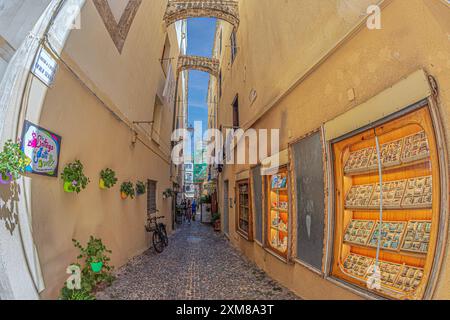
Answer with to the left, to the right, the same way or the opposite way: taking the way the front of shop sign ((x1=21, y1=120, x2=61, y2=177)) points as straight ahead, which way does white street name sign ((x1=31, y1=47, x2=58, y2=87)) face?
the same way

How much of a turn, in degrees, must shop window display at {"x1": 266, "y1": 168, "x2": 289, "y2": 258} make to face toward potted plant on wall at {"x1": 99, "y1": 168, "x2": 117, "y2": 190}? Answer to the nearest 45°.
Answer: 0° — it already faces it

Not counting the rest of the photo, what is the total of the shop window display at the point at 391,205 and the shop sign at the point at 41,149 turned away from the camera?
0

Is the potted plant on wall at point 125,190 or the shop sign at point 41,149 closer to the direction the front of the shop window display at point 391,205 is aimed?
the shop sign

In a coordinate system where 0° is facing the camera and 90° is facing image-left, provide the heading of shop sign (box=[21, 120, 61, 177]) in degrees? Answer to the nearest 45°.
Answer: approximately 315°

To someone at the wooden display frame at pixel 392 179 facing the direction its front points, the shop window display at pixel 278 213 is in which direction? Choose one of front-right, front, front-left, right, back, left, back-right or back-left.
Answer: right

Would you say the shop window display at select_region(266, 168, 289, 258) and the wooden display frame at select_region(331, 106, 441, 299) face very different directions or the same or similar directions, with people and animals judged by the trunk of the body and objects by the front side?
same or similar directions

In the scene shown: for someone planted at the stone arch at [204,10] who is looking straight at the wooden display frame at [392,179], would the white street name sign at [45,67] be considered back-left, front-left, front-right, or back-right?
front-right

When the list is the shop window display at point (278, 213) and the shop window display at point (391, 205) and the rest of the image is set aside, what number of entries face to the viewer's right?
0

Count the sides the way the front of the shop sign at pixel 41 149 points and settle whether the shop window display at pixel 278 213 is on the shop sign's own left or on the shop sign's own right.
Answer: on the shop sign's own left

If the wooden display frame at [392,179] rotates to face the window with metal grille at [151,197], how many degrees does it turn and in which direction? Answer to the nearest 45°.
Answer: approximately 90° to its right

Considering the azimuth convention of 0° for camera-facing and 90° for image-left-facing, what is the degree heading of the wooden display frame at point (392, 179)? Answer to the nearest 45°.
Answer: approximately 45°

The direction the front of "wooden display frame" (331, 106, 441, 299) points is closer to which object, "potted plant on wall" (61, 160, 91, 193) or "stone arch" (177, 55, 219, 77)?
the potted plant on wall

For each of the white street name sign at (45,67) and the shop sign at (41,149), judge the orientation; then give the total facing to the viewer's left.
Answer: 0
